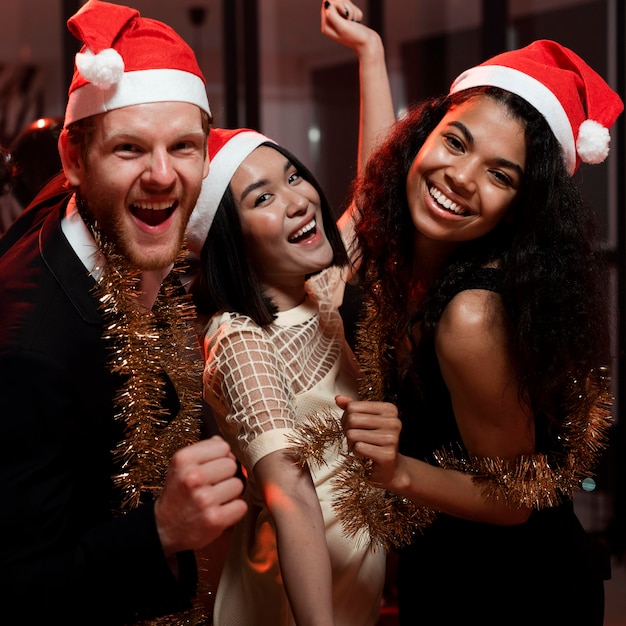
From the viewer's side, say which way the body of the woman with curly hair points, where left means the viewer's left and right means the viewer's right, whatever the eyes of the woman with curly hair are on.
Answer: facing to the left of the viewer

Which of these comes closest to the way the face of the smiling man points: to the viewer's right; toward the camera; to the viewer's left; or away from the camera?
toward the camera

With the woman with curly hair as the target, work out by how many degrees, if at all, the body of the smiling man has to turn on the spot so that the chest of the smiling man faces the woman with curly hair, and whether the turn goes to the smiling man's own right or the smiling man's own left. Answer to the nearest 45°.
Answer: approximately 45° to the smiling man's own left

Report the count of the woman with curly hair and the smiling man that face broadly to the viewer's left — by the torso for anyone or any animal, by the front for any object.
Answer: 1

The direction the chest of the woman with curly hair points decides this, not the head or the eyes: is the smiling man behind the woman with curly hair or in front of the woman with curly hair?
in front

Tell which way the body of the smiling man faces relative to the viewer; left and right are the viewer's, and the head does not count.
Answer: facing the viewer and to the right of the viewer
